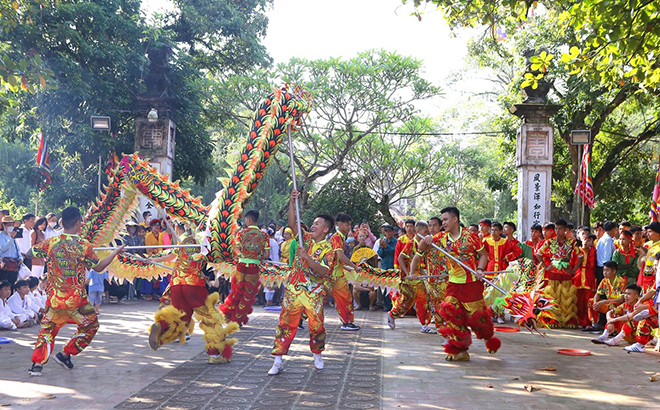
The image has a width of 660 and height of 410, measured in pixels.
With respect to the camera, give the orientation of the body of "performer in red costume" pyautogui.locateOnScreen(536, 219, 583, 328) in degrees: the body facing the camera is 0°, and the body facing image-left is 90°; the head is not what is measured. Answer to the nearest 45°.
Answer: approximately 0°

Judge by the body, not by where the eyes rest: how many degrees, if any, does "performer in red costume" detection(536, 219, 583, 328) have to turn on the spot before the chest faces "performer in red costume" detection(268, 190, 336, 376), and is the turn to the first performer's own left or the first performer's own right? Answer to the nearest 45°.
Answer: approximately 45° to the first performer's own right

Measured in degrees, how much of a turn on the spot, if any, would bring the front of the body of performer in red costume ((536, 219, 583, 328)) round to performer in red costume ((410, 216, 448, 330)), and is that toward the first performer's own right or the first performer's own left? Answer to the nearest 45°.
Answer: approximately 45° to the first performer's own right

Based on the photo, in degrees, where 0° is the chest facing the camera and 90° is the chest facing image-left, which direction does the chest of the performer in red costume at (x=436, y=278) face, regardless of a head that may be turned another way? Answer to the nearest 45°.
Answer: approximately 45°

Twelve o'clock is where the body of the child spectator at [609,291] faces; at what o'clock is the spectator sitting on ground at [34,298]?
The spectator sitting on ground is roughly at 1 o'clock from the child spectator.

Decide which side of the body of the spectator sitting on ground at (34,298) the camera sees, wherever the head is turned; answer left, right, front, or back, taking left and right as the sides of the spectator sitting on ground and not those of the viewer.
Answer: right
